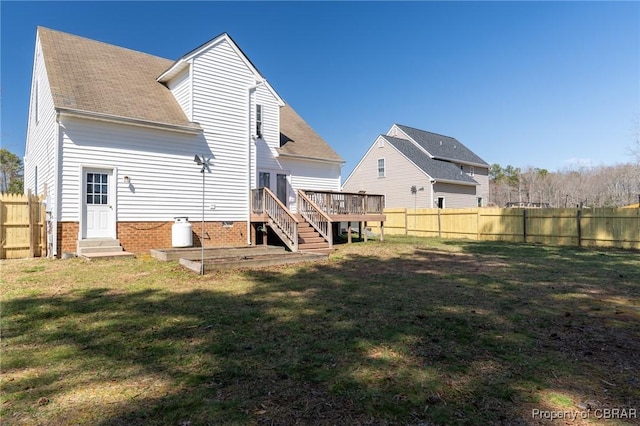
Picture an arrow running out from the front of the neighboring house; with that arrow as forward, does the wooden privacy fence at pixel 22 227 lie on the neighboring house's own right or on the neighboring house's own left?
on the neighboring house's own left

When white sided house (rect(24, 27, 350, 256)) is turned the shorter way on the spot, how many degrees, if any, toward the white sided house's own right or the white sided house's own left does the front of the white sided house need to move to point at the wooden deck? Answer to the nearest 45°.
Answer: approximately 135° to the white sided house's own right

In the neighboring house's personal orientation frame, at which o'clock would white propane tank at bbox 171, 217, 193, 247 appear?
The white propane tank is roughly at 8 o'clock from the neighboring house.

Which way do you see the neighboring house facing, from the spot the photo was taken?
facing away from the viewer and to the left of the viewer

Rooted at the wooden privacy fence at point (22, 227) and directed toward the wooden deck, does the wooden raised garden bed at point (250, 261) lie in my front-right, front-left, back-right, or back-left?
front-right

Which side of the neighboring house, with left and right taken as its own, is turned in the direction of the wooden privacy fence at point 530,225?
back

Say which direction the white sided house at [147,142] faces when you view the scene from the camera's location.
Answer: facing away from the viewer and to the left of the viewer

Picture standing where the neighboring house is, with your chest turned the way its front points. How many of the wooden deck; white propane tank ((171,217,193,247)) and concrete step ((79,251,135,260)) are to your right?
0

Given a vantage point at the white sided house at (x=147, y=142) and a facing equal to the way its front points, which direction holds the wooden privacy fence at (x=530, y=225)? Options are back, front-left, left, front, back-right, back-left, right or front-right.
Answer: back-right

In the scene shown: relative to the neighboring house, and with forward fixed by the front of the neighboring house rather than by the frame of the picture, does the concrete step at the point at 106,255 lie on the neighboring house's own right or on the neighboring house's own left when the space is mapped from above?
on the neighboring house's own left
